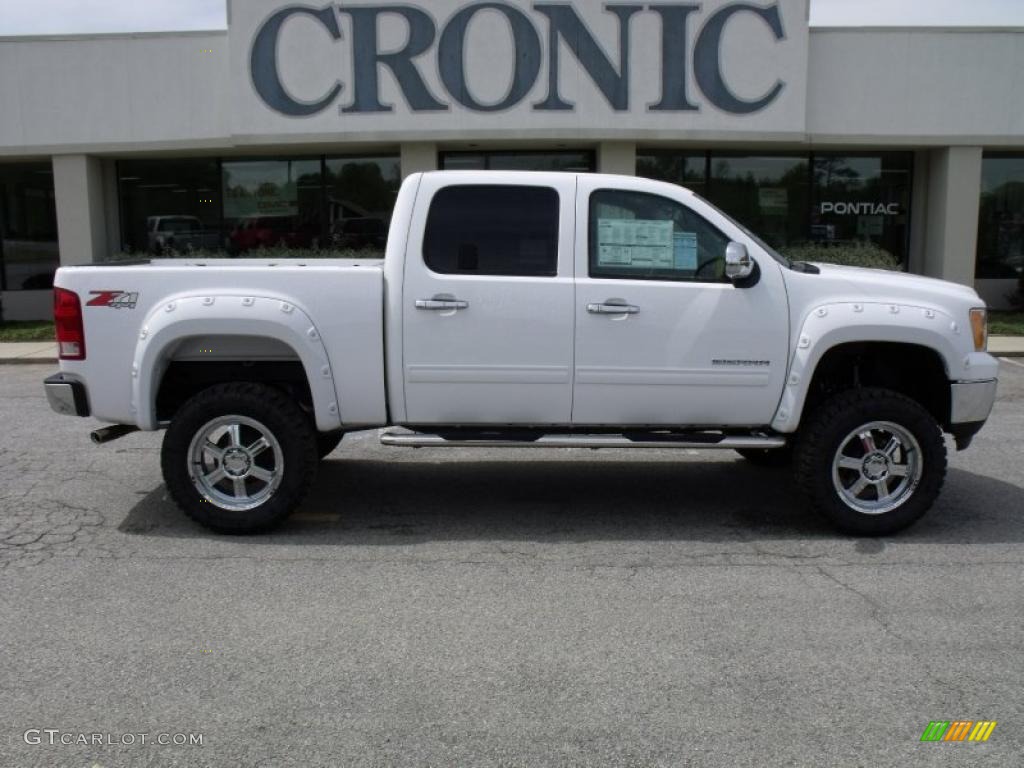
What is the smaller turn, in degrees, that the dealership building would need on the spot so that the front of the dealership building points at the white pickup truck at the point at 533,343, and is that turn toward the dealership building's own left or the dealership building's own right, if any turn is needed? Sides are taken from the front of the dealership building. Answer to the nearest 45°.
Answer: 0° — it already faces it

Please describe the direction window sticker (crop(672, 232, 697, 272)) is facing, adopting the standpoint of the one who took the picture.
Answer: facing the viewer

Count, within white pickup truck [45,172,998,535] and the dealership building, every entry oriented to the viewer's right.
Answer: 1

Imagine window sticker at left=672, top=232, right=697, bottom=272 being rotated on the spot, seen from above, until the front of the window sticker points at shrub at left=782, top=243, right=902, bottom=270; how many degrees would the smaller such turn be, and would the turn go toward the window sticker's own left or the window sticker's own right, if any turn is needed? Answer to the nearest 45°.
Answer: approximately 180°

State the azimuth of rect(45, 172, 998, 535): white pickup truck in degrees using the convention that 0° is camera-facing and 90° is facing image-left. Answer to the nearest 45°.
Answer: approximately 270°

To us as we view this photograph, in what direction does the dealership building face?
facing the viewer

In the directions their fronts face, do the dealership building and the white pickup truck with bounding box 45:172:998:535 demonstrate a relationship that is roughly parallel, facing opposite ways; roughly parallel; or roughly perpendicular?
roughly perpendicular

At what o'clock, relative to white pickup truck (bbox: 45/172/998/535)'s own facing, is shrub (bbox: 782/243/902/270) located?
The shrub is roughly at 10 o'clock from the white pickup truck.

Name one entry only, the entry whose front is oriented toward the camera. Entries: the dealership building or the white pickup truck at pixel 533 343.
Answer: the dealership building

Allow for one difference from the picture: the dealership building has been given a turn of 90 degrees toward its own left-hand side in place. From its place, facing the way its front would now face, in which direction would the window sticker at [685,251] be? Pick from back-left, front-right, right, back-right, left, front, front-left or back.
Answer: right
